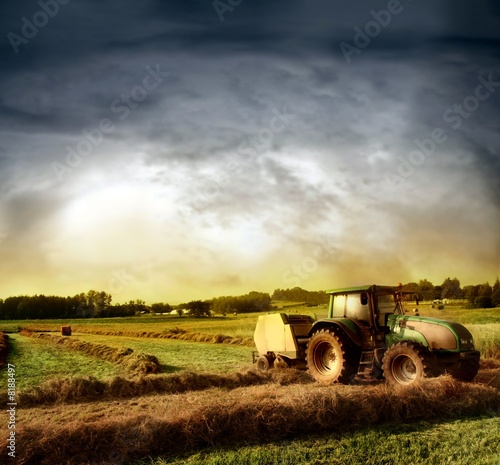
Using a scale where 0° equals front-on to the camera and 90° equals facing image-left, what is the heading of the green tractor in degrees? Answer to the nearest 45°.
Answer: approximately 315°

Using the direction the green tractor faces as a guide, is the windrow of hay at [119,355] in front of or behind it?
behind

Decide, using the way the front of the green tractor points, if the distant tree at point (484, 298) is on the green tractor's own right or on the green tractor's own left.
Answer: on the green tractor's own left

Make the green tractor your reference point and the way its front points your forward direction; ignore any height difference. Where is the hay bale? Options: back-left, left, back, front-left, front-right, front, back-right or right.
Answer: back

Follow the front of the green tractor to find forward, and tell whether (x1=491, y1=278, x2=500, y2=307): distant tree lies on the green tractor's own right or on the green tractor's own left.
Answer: on the green tractor's own left

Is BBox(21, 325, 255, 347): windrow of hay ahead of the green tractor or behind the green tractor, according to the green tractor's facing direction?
behind
